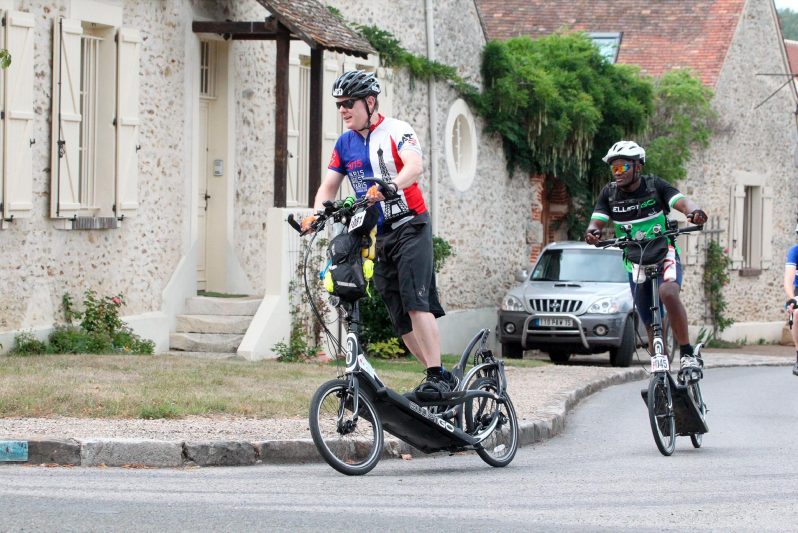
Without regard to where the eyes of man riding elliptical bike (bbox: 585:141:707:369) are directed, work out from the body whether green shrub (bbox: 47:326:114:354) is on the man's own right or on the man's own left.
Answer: on the man's own right

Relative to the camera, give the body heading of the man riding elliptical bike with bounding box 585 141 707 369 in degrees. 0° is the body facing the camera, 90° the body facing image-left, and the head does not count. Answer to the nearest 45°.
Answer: approximately 0°

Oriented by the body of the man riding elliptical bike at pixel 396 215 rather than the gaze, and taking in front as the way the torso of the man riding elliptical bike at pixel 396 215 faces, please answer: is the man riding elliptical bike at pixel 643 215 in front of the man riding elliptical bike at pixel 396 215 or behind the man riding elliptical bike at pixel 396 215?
behind

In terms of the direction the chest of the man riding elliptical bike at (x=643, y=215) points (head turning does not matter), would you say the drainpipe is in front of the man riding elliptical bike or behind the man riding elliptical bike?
behind

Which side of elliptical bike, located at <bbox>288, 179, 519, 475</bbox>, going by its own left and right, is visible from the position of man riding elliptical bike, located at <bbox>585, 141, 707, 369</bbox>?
back

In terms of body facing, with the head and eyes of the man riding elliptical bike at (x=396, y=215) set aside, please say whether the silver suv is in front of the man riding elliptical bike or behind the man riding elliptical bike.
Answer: behind

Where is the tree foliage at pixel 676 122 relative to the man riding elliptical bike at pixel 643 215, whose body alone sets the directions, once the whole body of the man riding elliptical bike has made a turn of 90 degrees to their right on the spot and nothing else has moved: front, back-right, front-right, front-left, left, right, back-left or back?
right

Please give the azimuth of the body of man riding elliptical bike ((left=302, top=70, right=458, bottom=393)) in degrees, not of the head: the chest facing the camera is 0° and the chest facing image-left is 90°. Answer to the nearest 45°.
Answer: approximately 45°
